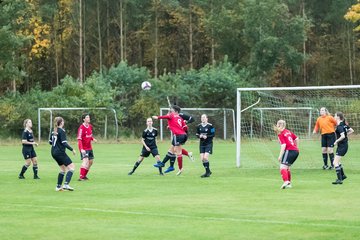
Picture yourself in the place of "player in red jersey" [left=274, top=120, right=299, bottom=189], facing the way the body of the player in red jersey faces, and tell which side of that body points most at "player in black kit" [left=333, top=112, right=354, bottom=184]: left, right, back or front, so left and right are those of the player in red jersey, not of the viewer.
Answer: right

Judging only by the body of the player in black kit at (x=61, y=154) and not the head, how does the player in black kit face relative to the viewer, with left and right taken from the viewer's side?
facing away from the viewer and to the right of the viewer

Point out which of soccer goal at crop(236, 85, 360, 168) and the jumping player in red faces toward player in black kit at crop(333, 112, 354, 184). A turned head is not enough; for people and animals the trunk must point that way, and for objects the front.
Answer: the soccer goal

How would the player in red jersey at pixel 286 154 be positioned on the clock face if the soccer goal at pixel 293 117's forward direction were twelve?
The player in red jersey is roughly at 12 o'clock from the soccer goal.

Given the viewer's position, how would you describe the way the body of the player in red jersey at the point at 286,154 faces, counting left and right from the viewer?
facing away from the viewer and to the left of the viewer

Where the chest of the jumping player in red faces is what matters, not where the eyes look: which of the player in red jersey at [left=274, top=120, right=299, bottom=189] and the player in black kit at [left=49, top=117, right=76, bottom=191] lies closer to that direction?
the player in black kit
